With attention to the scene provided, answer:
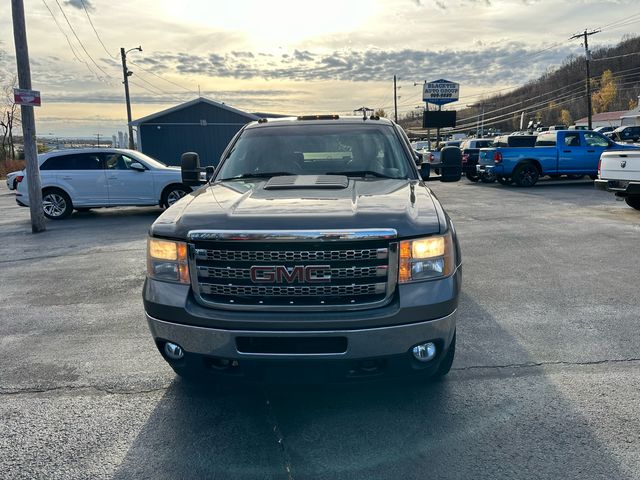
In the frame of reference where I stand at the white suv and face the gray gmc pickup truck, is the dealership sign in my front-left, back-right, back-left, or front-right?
back-left

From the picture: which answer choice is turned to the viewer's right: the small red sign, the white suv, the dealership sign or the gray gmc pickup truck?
the white suv

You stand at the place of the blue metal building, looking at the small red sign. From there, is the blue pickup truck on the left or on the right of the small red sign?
left

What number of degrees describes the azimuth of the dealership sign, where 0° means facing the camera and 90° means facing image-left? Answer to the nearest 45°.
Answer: approximately 0°

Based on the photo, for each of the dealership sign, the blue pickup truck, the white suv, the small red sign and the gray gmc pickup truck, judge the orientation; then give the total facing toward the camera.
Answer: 3

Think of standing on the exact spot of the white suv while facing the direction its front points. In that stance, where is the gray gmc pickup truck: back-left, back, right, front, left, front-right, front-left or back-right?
right

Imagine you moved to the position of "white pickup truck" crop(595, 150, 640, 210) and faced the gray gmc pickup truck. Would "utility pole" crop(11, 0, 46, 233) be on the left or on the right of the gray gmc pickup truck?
right

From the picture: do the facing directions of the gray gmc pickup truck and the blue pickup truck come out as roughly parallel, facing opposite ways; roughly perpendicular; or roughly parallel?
roughly perpendicular

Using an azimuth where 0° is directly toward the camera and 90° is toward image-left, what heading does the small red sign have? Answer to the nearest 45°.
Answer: approximately 0°

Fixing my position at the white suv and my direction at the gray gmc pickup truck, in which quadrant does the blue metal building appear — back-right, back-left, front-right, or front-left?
back-left

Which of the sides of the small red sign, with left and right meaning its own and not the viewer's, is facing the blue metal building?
back
